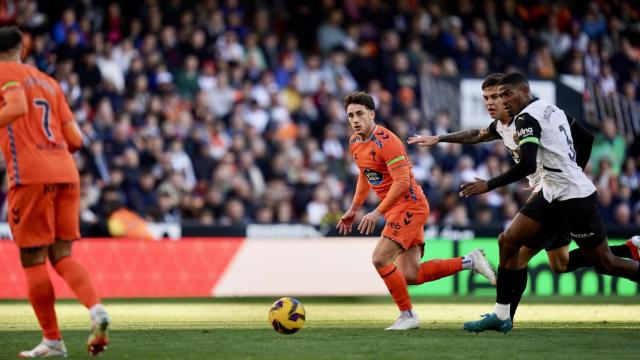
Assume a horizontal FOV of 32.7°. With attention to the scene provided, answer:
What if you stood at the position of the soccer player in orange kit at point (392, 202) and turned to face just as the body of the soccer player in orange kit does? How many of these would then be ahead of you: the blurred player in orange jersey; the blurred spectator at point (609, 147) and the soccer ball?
2

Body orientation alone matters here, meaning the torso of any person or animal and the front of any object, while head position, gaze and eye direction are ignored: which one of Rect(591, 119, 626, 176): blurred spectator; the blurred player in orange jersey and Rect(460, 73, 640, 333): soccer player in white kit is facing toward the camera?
the blurred spectator

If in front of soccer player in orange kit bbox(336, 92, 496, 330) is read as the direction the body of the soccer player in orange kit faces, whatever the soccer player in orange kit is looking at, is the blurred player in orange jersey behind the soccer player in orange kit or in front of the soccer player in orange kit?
in front

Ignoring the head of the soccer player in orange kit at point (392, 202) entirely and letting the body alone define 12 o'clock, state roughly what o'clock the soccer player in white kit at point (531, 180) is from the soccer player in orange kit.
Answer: The soccer player in white kit is roughly at 8 o'clock from the soccer player in orange kit.

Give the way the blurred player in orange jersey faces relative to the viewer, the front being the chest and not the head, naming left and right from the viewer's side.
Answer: facing away from the viewer and to the left of the viewer

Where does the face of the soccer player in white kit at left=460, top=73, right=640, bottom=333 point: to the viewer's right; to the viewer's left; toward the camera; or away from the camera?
to the viewer's left

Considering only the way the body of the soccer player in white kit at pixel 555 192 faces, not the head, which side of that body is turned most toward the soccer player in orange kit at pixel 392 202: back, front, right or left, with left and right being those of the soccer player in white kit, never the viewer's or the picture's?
front

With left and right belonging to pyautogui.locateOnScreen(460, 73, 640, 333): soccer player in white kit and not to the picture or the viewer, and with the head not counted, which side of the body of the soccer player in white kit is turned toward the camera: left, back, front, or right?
left

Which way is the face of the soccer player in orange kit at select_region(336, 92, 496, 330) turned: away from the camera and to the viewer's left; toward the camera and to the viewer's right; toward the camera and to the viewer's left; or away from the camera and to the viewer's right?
toward the camera and to the viewer's left

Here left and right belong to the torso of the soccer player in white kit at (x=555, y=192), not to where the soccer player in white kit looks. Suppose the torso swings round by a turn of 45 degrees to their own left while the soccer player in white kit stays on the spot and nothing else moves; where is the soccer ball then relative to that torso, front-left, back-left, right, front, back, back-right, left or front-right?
front-right

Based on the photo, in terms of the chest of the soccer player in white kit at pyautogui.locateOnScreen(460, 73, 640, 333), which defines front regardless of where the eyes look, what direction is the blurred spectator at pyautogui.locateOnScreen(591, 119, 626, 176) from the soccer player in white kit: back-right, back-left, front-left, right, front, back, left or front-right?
right

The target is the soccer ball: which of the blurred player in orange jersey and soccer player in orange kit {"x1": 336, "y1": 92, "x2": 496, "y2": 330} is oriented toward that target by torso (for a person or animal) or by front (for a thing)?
the soccer player in orange kit

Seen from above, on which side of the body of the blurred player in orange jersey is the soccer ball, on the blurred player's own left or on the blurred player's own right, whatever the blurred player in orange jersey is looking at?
on the blurred player's own right
